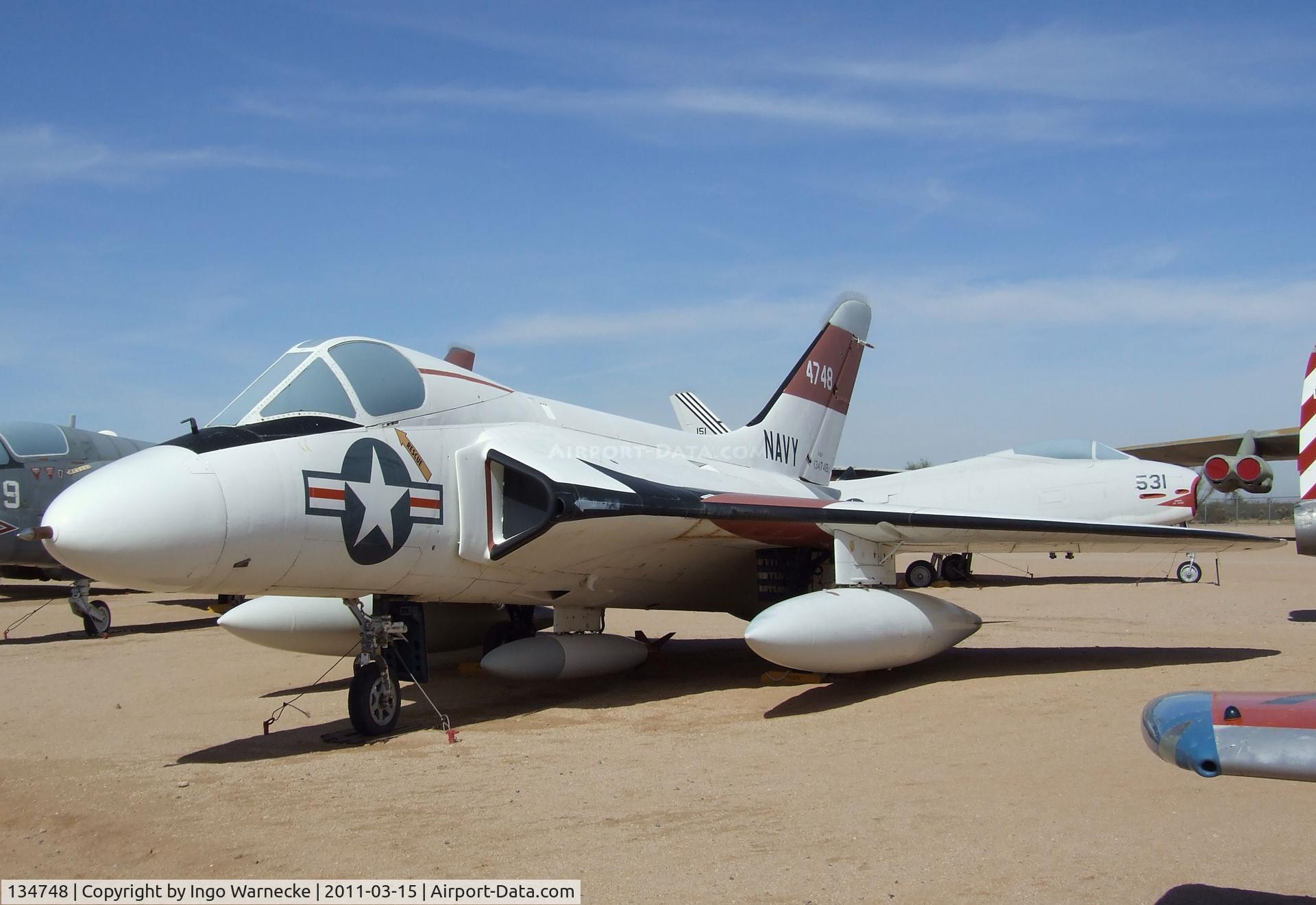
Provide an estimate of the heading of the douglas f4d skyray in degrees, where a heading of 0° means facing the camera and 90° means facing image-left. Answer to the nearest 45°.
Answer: approximately 45°
